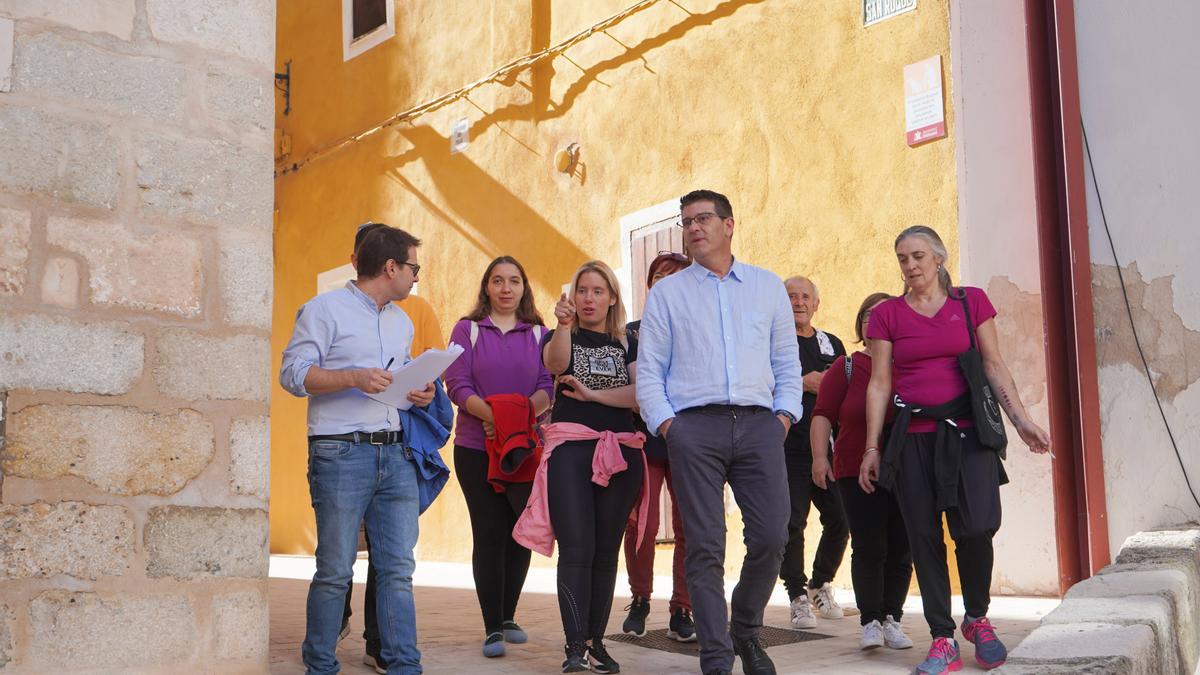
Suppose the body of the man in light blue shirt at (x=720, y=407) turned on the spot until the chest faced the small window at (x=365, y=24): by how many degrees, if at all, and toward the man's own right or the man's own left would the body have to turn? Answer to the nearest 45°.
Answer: approximately 135° to the man's own right

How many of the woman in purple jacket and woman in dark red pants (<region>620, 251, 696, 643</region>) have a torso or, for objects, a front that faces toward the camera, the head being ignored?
2

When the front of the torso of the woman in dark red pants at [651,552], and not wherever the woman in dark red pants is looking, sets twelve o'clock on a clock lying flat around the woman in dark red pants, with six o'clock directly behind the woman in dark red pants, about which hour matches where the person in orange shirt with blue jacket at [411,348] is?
The person in orange shirt with blue jacket is roughly at 2 o'clock from the woman in dark red pants.

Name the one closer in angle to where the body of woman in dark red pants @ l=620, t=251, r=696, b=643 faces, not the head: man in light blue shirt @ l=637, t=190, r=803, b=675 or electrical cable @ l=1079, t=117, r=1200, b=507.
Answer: the man in light blue shirt

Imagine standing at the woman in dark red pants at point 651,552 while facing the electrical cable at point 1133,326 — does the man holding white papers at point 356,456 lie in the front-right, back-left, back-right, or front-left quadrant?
back-right

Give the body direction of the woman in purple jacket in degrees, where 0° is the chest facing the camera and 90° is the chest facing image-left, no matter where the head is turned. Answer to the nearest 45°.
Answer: approximately 0°

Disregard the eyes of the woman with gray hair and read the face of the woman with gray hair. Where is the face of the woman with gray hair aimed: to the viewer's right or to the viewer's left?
to the viewer's left
